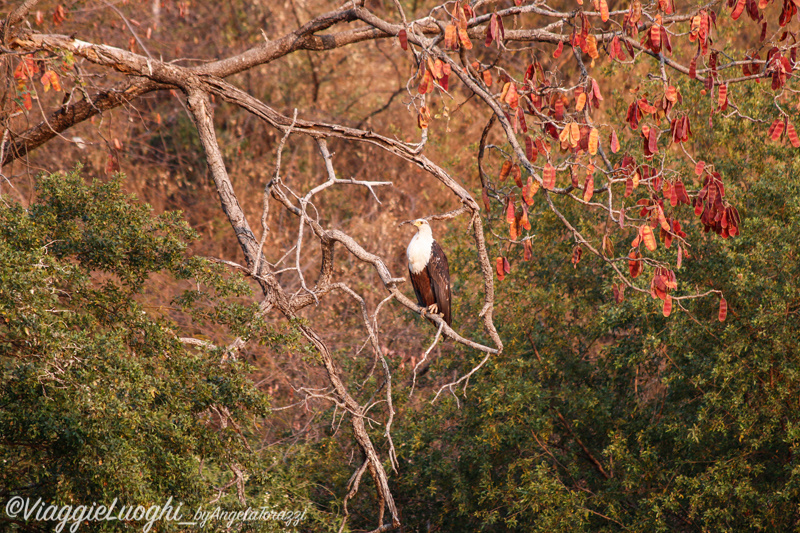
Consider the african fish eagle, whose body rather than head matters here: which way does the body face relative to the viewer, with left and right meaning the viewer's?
facing the viewer and to the left of the viewer
